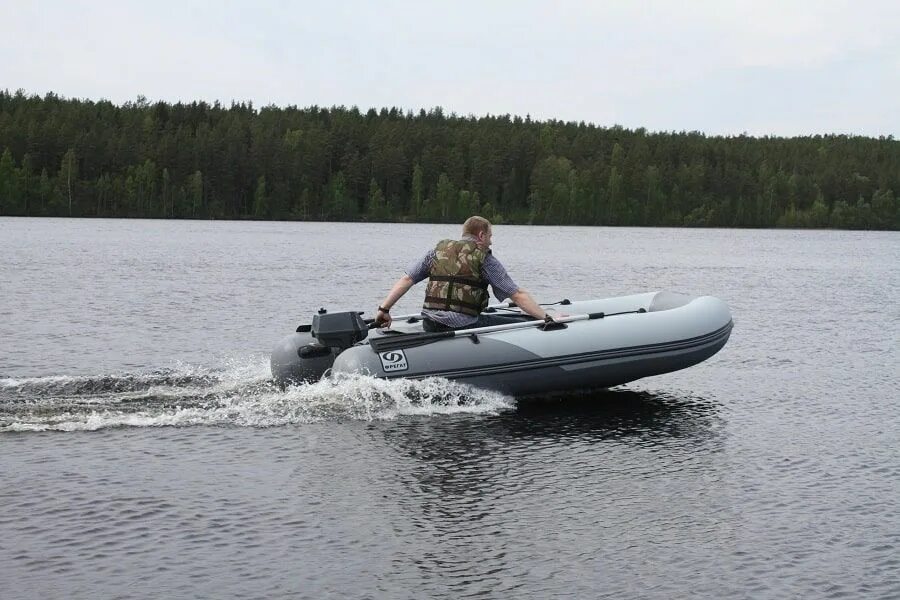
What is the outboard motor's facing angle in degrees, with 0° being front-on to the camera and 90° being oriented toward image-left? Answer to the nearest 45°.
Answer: approximately 270°

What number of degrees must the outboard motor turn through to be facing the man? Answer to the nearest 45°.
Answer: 0° — it already faces them

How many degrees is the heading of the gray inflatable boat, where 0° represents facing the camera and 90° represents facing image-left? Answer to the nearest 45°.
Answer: approximately 270°

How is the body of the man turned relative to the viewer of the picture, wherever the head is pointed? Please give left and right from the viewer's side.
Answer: facing away from the viewer and to the right of the viewer

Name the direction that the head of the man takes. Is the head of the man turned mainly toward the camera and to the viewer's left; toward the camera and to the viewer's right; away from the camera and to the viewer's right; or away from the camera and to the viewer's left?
away from the camera and to the viewer's right
